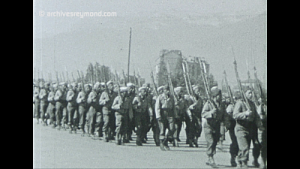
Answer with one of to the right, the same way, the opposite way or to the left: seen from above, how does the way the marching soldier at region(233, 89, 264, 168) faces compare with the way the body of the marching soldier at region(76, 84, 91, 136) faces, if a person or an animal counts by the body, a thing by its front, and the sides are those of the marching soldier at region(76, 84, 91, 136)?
the same way

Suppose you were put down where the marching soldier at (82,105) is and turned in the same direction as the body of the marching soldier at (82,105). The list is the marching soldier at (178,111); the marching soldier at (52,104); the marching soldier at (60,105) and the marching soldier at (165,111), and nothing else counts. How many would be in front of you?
2

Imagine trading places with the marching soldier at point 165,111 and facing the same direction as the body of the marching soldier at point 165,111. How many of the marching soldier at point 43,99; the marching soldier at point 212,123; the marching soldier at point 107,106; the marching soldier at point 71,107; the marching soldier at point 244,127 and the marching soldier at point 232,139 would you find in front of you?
3

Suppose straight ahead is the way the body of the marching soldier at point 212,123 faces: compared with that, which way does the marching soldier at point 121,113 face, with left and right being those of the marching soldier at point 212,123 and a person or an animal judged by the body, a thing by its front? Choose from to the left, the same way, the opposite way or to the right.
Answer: the same way

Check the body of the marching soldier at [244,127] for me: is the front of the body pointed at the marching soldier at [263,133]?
no
